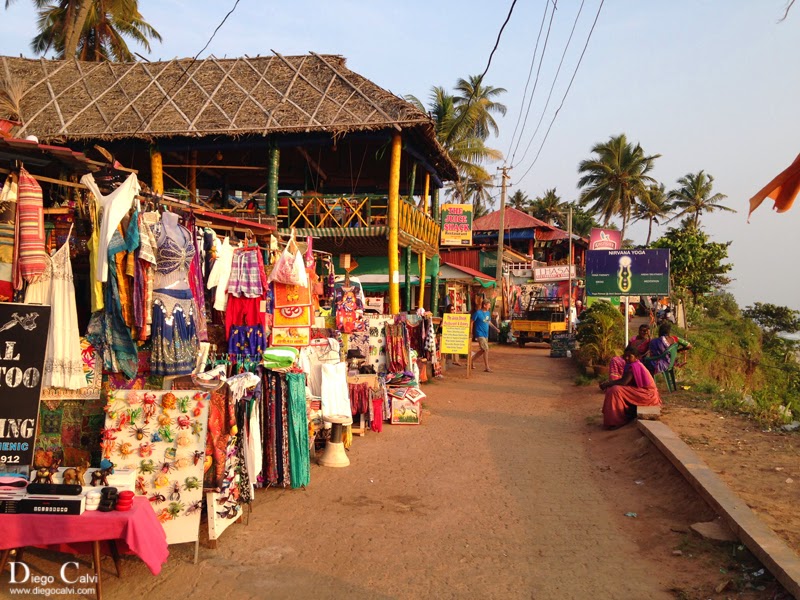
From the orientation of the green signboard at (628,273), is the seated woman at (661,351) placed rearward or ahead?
ahead

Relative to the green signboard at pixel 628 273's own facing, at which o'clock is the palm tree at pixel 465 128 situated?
The palm tree is roughly at 5 o'clock from the green signboard.

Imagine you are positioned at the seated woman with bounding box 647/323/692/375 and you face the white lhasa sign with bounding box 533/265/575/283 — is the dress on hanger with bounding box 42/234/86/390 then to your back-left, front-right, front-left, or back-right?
back-left

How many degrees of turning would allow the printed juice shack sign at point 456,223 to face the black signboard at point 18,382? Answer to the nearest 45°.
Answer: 0° — it already faces it

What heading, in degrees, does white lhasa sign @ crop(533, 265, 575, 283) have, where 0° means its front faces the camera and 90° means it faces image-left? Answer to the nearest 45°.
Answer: approximately 0°

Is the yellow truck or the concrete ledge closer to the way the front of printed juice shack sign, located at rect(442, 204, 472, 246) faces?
the concrete ledge
